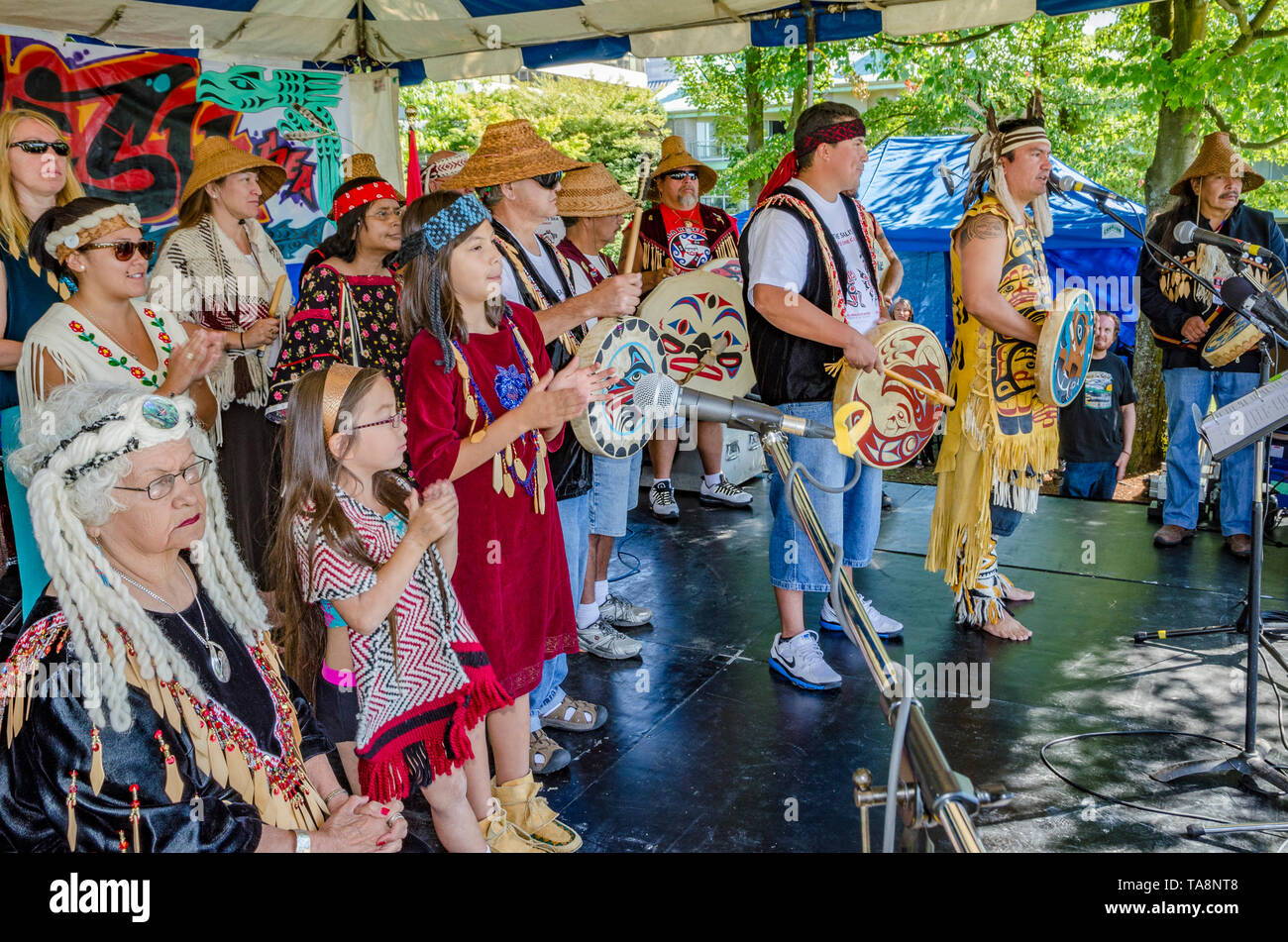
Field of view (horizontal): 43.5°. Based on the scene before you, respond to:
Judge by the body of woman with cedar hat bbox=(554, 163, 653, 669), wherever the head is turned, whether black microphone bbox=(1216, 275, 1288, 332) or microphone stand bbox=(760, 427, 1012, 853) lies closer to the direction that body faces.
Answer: the black microphone

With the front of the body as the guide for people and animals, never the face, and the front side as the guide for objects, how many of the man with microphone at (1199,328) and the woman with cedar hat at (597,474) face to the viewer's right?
1

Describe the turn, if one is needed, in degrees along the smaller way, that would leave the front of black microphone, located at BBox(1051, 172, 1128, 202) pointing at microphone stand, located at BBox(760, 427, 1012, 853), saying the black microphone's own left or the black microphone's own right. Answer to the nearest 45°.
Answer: approximately 90° to the black microphone's own left

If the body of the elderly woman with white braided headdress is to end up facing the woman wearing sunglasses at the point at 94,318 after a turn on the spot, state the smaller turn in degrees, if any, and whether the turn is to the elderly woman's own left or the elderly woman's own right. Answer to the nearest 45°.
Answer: approximately 135° to the elderly woman's own left

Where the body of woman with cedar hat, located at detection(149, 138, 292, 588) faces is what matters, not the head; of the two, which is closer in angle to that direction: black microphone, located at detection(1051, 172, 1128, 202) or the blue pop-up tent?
the black microphone

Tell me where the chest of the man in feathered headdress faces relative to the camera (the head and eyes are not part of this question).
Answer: to the viewer's right

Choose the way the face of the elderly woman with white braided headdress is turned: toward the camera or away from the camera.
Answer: toward the camera

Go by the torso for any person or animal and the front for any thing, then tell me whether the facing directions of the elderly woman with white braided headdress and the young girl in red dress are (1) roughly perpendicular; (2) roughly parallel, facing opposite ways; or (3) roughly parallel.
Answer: roughly parallel

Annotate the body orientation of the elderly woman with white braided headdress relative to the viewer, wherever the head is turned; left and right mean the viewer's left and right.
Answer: facing the viewer and to the right of the viewer

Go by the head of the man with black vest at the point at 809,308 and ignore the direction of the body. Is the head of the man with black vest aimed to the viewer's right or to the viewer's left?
to the viewer's right

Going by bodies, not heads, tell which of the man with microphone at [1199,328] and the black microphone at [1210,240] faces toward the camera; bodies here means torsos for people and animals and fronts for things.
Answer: the man with microphone

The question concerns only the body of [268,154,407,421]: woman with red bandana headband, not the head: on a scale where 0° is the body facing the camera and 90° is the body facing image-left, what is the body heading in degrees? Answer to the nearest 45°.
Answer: approximately 315°

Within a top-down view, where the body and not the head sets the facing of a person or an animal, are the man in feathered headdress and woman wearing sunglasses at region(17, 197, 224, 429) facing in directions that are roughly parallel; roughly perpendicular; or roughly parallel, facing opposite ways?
roughly parallel

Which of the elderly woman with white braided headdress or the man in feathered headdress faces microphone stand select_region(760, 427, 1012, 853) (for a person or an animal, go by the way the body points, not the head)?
the elderly woman with white braided headdress

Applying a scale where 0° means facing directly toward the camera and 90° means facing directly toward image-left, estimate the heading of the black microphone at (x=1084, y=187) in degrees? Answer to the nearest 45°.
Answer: approximately 90°

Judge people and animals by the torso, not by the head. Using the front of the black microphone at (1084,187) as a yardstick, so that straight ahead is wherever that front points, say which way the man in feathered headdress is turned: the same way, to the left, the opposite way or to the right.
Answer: the opposite way
